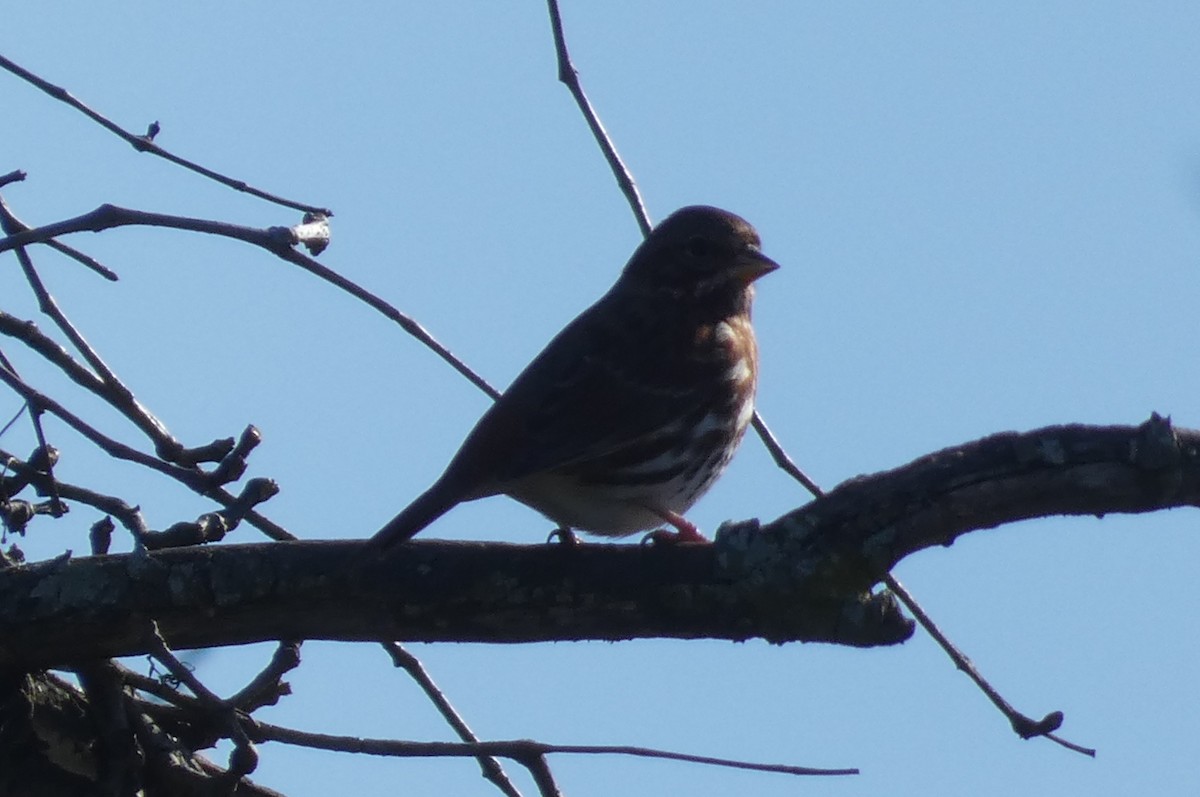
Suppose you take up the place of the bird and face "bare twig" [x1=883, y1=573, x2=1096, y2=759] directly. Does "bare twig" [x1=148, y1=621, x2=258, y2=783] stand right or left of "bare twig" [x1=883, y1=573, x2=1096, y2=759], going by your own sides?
right

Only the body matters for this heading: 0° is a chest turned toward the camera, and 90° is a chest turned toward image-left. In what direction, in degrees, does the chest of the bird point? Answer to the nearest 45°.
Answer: approximately 270°

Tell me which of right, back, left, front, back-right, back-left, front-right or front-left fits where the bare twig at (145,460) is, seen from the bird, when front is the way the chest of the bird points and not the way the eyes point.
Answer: back-right

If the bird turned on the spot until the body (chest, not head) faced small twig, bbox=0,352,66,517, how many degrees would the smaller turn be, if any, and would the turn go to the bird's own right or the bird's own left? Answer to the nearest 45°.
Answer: approximately 135° to the bird's own right
